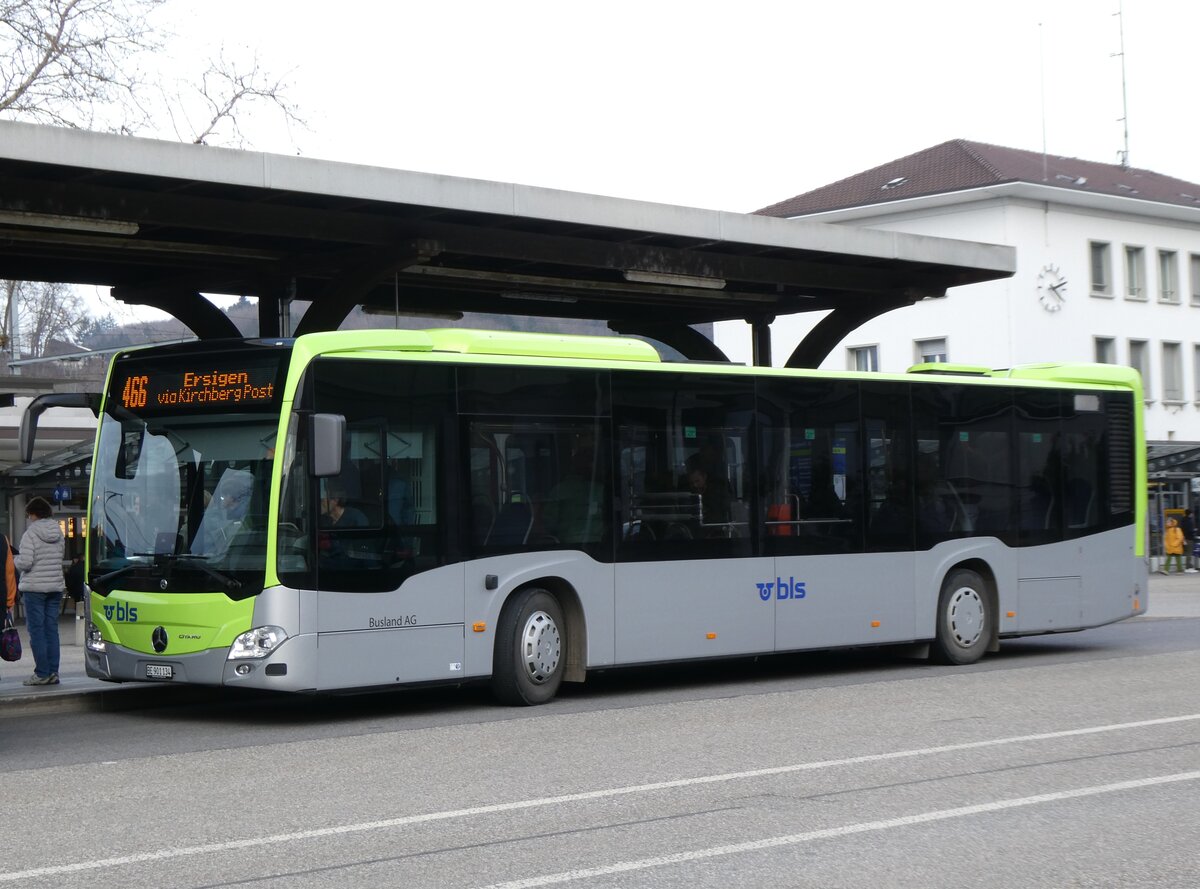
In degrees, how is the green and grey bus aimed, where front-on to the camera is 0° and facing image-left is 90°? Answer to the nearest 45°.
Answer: approximately 45°

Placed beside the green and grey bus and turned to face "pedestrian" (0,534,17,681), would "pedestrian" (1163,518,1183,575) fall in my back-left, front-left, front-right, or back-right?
back-right

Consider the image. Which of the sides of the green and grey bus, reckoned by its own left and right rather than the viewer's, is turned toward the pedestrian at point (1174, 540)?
back

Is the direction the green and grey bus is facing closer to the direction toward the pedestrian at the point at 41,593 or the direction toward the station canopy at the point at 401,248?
the pedestrian

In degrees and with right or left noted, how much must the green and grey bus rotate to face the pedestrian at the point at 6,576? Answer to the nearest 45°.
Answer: approximately 45° to its right

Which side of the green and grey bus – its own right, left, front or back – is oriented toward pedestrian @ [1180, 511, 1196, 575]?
back
